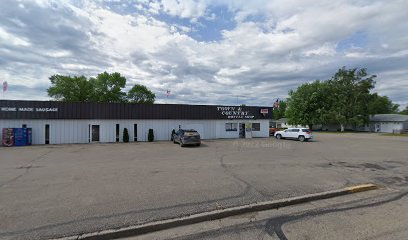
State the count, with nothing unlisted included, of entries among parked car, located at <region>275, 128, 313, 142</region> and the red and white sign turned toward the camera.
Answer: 1

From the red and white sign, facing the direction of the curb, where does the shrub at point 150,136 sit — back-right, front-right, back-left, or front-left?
front-right

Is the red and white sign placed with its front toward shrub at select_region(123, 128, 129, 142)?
no

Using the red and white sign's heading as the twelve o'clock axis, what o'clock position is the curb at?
The curb is roughly at 12 o'clock from the red and white sign.

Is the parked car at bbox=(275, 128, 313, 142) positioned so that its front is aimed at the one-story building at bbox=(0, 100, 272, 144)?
yes

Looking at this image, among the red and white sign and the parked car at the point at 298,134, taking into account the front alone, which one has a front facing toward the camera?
the red and white sign

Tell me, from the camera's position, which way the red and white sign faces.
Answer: facing the viewer
